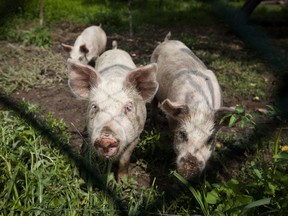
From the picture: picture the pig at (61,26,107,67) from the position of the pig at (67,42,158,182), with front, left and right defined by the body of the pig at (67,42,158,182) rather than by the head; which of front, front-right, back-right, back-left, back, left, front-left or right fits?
back

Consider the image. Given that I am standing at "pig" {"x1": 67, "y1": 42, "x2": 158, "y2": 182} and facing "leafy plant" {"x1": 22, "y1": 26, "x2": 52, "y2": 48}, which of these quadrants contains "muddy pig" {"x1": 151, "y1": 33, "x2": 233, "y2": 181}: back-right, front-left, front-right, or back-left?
back-right

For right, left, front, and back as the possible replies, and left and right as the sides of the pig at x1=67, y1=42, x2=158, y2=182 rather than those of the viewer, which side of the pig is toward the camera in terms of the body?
front

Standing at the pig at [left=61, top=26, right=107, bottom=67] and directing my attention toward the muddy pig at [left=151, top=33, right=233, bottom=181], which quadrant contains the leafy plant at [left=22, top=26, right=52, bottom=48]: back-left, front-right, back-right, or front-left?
back-right

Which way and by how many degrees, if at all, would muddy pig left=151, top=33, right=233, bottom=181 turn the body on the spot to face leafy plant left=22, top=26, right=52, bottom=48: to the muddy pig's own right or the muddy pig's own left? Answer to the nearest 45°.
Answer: approximately 135° to the muddy pig's own right

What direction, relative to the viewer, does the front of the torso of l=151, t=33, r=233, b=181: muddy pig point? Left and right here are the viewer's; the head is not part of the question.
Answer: facing the viewer

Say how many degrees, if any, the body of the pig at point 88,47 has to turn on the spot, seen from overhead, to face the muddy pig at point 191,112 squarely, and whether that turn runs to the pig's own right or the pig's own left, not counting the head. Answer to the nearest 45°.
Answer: approximately 45° to the pig's own left

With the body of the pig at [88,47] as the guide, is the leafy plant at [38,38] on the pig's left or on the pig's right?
on the pig's right

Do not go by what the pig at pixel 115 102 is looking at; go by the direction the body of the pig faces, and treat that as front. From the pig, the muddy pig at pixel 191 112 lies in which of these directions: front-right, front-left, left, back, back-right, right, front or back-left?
left

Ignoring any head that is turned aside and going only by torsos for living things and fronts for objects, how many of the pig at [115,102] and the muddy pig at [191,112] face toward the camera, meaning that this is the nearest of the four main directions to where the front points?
2
